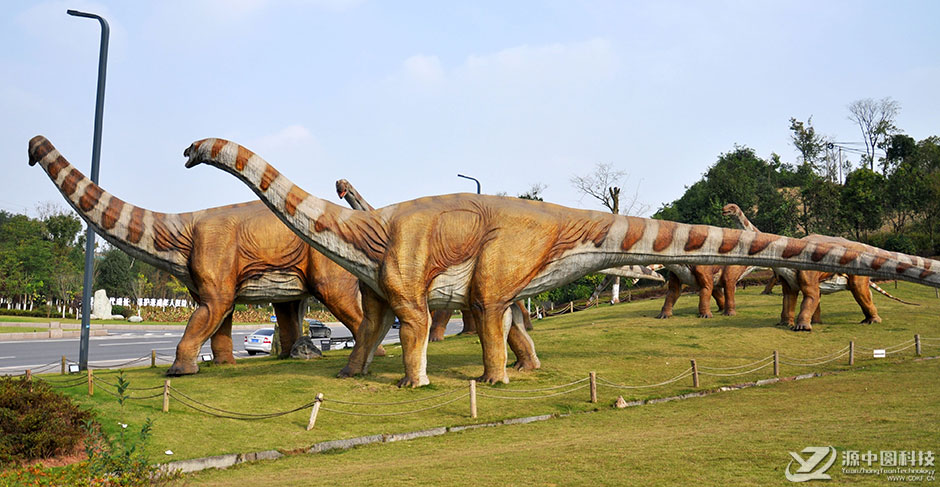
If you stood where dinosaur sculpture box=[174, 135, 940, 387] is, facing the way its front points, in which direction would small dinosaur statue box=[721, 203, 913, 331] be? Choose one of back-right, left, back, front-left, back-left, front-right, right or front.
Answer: back-right

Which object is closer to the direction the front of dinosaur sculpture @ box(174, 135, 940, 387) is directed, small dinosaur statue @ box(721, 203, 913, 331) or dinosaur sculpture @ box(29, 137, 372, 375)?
the dinosaur sculpture

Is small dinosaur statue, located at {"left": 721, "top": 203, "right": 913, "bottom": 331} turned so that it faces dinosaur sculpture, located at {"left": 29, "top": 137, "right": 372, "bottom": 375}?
yes

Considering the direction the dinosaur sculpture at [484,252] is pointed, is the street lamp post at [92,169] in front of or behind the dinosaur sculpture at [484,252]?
in front

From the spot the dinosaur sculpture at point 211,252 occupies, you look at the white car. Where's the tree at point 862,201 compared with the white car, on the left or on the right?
right

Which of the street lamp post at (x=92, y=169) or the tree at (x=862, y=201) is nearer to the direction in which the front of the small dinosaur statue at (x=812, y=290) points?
the street lamp post

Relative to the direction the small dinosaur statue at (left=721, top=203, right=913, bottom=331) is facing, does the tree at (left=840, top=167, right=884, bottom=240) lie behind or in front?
behind

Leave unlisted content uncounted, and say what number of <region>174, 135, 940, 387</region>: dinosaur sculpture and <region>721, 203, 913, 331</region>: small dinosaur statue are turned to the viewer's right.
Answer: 0

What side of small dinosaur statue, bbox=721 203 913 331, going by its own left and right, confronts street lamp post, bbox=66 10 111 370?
front

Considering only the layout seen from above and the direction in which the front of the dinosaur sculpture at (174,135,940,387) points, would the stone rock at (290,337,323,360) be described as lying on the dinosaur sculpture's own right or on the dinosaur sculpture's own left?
on the dinosaur sculpture's own right

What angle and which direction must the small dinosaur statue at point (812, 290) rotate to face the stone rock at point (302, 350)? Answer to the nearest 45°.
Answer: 0° — it already faces it

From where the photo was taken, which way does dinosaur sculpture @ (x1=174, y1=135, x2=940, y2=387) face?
to the viewer's left

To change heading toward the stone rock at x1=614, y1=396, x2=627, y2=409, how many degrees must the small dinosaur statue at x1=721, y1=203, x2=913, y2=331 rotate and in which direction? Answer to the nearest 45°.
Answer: approximately 45° to its left

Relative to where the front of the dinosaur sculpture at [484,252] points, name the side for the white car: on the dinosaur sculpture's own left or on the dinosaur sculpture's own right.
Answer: on the dinosaur sculpture's own right

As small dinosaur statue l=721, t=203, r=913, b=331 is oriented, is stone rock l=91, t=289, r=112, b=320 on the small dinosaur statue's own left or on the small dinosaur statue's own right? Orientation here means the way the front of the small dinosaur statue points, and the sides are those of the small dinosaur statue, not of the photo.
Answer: on the small dinosaur statue's own right
